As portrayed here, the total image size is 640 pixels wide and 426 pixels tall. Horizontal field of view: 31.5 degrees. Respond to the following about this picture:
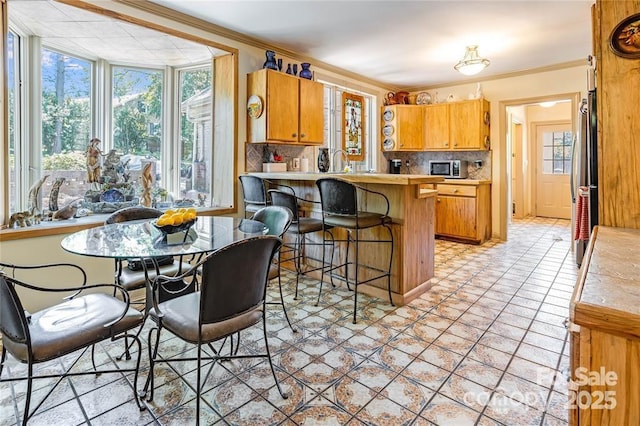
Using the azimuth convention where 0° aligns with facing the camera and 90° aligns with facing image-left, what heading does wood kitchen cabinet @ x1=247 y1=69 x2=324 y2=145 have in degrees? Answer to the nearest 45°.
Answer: approximately 315°

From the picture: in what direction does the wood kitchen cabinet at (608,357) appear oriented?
to the viewer's left

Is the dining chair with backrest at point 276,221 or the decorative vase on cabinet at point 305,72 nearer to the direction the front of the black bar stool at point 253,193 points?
the decorative vase on cabinet

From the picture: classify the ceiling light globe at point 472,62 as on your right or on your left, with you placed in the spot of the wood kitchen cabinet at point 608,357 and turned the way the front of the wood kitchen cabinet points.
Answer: on your right

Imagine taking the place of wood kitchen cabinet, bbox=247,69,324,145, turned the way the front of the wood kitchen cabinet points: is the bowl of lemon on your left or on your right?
on your right

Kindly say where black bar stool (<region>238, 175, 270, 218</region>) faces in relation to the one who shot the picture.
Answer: facing away from the viewer and to the right of the viewer

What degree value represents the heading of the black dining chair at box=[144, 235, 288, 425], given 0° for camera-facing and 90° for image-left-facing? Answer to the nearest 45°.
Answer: approximately 135°

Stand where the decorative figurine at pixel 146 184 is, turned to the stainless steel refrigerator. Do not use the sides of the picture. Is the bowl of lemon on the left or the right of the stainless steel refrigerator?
right
